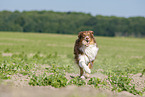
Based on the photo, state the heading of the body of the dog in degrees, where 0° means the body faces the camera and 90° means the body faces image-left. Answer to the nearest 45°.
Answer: approximately 0°
